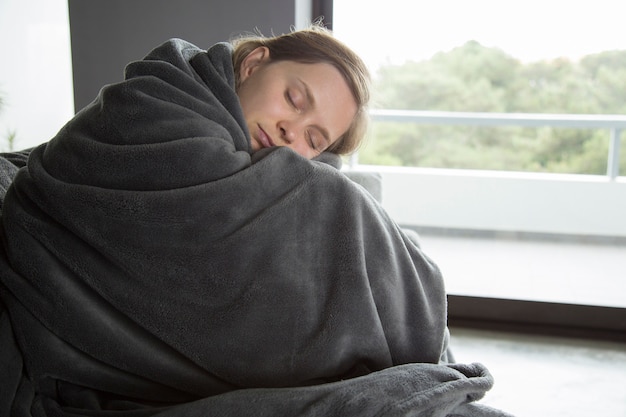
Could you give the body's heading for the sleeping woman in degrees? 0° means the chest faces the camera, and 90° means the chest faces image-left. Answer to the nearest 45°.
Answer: approximately 270°

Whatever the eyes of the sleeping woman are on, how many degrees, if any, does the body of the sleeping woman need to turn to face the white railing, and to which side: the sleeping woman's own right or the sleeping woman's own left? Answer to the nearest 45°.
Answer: approximately 45° to the sleeping woman's own left
